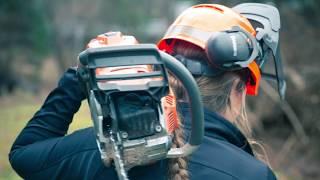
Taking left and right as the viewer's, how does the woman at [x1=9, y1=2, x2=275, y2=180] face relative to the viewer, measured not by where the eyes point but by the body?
facing away from the viewer and to the right of the viewer

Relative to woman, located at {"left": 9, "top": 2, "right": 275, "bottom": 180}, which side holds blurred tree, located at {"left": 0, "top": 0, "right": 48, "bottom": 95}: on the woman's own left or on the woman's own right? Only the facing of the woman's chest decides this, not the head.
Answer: on the woman's own left

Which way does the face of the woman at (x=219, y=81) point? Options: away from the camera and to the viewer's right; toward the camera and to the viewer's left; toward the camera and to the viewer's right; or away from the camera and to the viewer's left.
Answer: away from the camera and to the viewer's right

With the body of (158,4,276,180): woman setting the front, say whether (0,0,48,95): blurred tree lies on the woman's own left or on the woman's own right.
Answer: on the woman's own left
